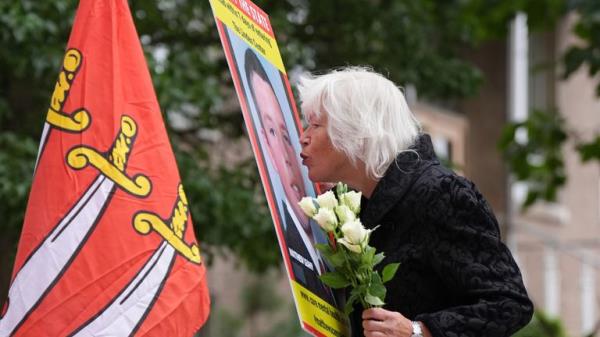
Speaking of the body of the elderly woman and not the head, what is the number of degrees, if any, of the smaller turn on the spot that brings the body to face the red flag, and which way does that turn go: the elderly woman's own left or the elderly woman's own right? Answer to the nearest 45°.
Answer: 0° — they already face it

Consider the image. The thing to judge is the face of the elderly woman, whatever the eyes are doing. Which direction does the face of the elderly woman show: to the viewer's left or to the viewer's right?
to the viewer's left

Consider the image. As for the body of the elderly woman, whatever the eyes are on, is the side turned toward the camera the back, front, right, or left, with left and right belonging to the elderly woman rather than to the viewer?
left
